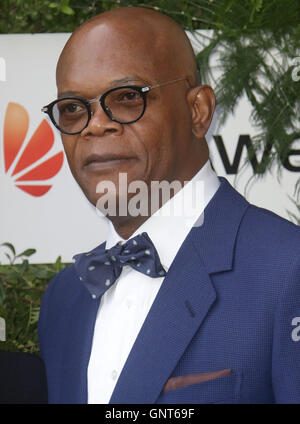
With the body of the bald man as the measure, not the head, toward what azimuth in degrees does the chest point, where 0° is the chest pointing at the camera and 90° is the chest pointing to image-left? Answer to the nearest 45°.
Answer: approximately 45°
